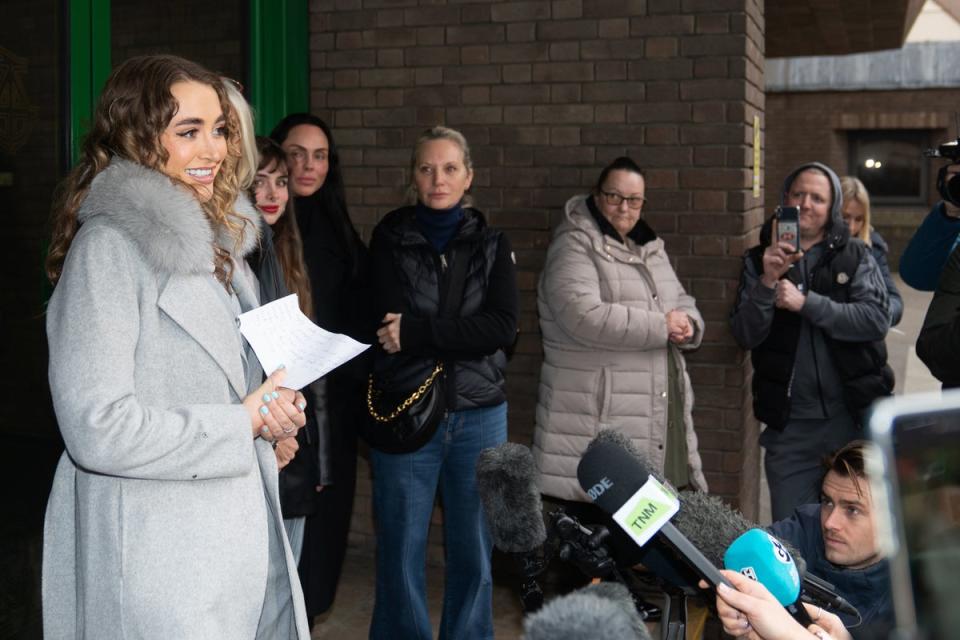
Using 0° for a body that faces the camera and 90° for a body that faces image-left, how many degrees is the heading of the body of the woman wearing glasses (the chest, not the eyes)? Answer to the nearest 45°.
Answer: approximately 315°

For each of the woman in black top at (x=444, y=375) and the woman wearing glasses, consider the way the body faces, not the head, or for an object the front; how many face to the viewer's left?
0

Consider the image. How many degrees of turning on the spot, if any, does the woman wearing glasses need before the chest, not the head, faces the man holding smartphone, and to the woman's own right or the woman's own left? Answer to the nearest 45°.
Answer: approximately 45° to the woman's own left

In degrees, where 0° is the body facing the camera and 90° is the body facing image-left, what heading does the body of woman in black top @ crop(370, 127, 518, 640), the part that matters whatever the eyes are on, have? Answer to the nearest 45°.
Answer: approximately 0°

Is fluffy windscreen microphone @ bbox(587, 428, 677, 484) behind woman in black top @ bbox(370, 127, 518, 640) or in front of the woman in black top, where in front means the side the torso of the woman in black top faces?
in front

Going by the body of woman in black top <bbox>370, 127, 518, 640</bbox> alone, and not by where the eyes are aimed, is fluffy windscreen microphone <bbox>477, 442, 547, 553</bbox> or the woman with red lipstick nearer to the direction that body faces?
the fluffy windscreen microphone

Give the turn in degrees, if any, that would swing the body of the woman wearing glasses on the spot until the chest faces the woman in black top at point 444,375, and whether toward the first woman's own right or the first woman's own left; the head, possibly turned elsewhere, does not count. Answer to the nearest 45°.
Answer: approximately 90° to the first woman's own right

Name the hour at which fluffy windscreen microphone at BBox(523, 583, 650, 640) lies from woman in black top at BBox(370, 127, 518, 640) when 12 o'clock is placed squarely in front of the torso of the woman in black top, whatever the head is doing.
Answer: The fluffy windscreen microphone is roughly at 12 o'clock from the woman in black top.

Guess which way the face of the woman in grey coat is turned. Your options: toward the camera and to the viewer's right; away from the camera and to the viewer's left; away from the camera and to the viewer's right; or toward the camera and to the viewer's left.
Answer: toward the camera and to the viewer's right

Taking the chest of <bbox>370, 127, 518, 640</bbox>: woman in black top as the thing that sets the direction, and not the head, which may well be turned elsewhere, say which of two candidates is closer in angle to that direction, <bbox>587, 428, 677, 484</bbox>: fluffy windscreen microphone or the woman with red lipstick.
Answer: the fluffy windscreen microphone
